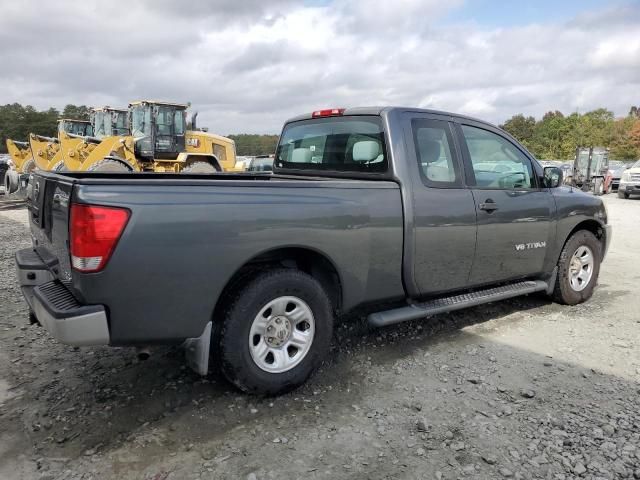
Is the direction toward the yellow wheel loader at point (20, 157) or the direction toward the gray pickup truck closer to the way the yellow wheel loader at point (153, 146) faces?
the yellow wheel loader

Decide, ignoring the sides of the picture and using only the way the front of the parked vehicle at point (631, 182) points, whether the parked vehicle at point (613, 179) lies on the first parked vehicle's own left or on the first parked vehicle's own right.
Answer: on the first parked vehicle's own right

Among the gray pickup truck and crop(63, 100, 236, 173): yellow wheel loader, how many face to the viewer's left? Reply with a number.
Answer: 1

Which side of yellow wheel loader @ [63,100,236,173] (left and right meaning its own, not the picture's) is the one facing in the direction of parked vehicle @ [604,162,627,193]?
back

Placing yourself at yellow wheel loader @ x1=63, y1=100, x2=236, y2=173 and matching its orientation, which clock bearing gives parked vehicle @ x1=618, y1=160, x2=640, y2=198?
The parked vehicle is roughly at 6 o'clock from the yellow wheel loader.

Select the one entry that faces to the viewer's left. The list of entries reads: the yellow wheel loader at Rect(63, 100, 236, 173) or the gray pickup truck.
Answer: the yellow wheel loader

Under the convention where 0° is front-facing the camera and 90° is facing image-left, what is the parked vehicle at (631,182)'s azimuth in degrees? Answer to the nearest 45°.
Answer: approximately 45°

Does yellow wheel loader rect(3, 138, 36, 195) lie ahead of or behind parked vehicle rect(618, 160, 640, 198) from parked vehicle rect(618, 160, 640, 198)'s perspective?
ahead

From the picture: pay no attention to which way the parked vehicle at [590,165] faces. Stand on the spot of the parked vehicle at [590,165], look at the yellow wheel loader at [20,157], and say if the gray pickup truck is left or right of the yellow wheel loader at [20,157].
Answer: left

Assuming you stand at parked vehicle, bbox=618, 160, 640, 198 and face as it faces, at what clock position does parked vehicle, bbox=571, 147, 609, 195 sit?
parked vehicle, bbox=571, 147, 609, 195 is roughly at 4 o'clock from parked vehicle, bbox=618, 160, 640, 198.

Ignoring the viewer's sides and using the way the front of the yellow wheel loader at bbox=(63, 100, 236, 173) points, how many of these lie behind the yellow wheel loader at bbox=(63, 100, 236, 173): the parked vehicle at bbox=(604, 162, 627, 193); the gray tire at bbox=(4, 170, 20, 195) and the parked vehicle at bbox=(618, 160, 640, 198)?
2

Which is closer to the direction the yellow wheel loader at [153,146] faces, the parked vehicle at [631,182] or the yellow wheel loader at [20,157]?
the yellow wheel loader

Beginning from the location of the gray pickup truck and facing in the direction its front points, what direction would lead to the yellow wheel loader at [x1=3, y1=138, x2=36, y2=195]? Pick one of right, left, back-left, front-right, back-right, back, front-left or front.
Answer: left

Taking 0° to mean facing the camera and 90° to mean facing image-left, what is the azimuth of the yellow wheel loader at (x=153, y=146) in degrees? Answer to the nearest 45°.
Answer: approximately 90°

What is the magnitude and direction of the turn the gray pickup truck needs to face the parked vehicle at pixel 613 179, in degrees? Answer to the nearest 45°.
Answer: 0° — it already faces it

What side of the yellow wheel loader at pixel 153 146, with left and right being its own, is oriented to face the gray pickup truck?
left

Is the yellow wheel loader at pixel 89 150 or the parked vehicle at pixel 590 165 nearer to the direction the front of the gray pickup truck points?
the parked vehicle

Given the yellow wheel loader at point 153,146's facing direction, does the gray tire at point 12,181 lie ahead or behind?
ahead
